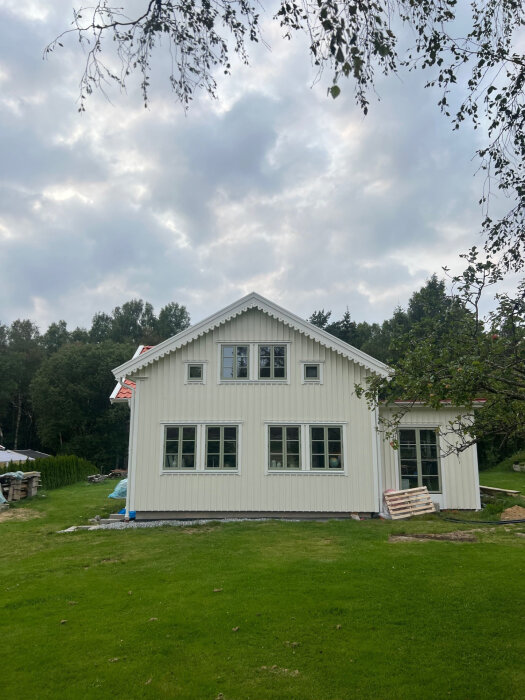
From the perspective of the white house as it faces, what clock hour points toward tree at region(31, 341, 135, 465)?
The tree is roughly at 5 o'clock from the white house.

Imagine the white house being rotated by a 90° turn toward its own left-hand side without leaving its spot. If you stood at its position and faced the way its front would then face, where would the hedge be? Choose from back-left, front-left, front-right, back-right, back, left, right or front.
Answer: back-left

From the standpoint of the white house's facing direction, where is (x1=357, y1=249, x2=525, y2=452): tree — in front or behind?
in front

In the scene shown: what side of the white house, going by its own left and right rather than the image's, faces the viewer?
front

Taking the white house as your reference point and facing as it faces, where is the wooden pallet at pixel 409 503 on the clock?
The wooden pallet is roughly at 9 o'clock from the white house.

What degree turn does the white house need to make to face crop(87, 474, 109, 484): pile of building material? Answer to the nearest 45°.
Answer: approximately 135° to its right
